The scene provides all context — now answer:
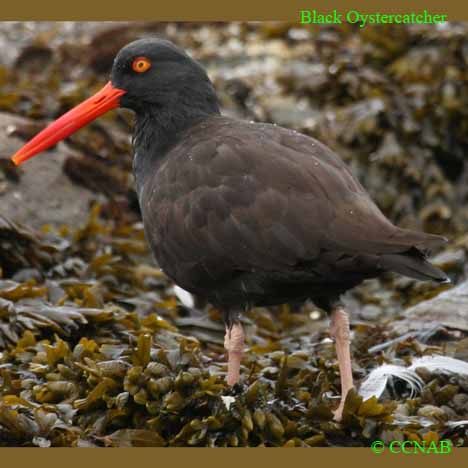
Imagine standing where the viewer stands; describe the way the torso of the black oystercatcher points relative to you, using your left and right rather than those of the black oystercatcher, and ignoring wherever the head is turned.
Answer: facing to the left of the viewer

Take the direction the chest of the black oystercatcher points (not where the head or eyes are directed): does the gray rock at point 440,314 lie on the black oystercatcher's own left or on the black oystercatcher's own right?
on the black oystercatcher's own right

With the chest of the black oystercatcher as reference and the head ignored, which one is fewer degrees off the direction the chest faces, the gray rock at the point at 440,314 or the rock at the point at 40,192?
the rock

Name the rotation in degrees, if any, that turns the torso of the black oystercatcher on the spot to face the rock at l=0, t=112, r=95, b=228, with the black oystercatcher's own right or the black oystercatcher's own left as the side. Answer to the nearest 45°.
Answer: approximately 45° to the black oystercatcher's own right

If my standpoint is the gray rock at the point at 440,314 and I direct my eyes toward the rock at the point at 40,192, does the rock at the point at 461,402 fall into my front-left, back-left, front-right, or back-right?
back-left
